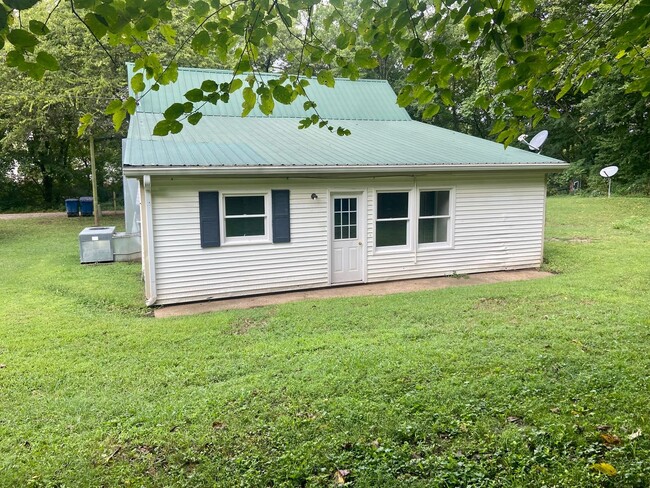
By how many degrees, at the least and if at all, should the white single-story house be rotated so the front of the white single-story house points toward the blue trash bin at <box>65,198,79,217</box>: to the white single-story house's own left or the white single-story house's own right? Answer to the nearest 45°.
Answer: approximately 135° to the white single-story house's own right

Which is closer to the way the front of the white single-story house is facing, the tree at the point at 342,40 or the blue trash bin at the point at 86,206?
the tree

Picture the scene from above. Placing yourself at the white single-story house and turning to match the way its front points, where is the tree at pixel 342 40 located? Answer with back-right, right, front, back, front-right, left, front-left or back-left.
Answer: front

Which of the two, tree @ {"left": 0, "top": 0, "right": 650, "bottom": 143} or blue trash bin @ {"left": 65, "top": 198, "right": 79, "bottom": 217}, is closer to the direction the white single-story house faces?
the tree

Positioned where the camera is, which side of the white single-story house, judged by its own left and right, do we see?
front

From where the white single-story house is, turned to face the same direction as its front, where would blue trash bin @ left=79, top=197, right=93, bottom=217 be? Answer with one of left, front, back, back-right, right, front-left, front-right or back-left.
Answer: back-right
